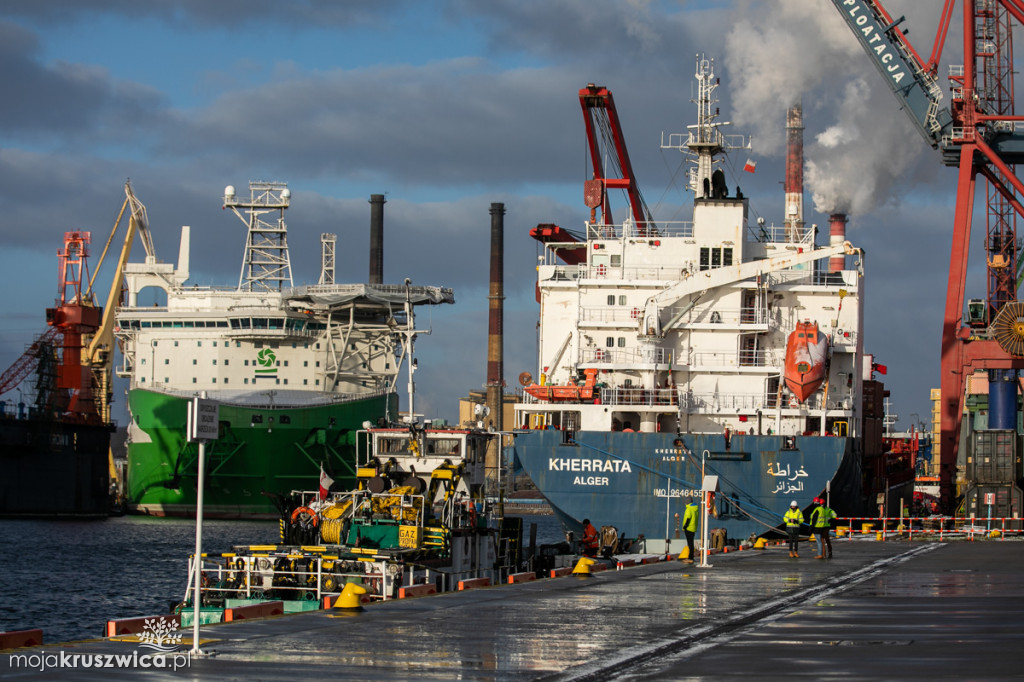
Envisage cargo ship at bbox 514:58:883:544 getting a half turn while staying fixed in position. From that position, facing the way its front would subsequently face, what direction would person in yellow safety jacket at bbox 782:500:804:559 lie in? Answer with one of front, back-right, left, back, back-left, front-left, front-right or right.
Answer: front

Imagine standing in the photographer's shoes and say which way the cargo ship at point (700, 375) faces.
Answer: facing away from the viewer

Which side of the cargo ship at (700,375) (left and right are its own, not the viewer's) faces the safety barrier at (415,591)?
back

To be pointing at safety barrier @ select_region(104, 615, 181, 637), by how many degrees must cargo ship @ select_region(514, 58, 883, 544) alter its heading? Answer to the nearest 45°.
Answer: approximately 180°

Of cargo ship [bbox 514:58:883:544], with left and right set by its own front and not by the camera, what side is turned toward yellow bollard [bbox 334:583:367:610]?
back

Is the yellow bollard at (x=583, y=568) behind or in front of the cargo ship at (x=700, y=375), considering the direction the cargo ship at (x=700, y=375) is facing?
behind

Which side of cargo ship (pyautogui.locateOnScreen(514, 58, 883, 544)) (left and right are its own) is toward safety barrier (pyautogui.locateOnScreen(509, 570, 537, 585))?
back

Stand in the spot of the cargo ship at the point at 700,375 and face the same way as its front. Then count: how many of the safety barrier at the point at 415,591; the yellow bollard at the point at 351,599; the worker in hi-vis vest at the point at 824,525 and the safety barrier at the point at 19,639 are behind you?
4

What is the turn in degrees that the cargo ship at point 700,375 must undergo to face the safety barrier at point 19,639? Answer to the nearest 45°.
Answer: approximately 180°

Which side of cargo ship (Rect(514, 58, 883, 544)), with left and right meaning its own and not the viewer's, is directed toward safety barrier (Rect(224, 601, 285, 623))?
back

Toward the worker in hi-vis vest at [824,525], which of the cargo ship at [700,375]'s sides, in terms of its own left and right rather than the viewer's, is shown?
back
